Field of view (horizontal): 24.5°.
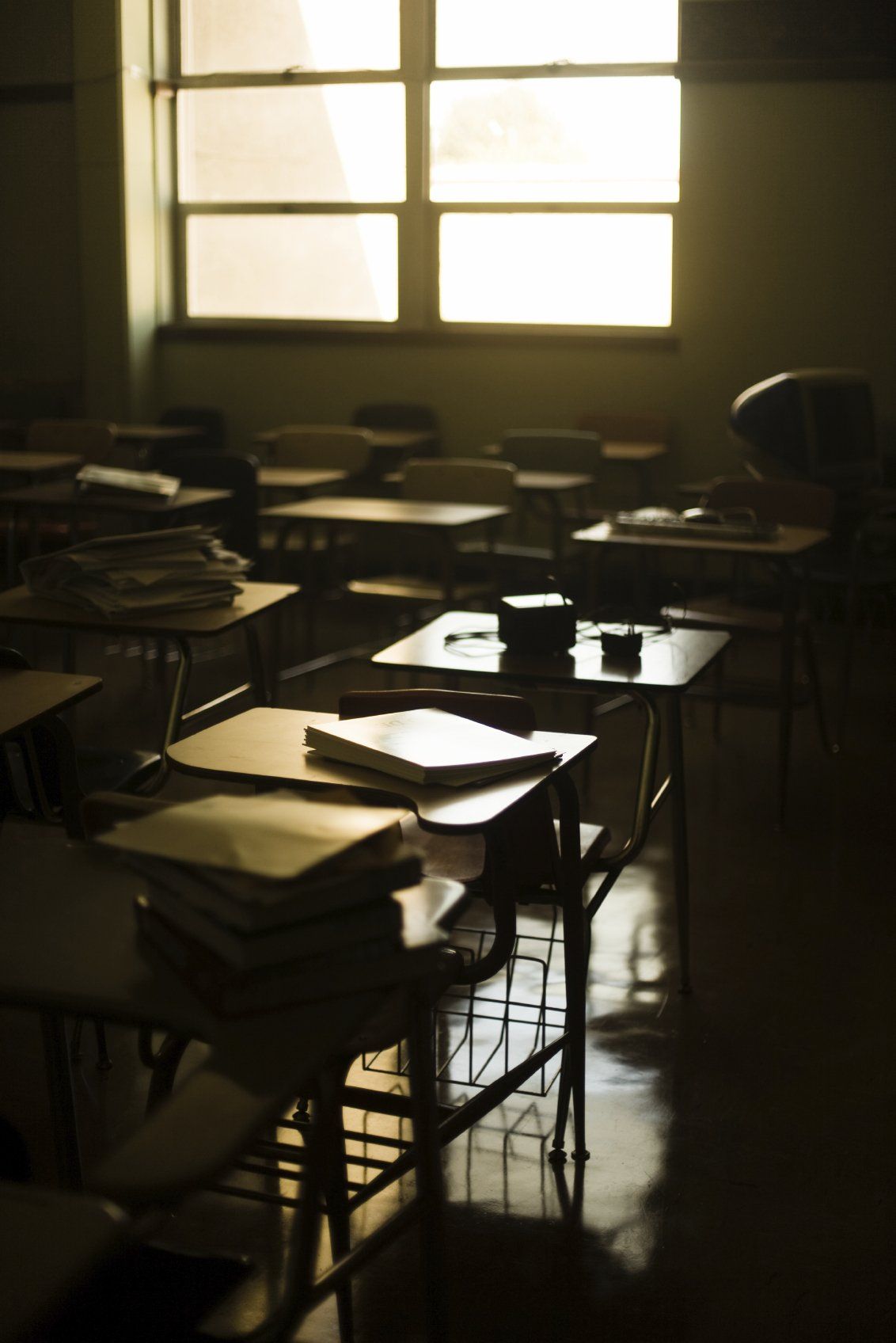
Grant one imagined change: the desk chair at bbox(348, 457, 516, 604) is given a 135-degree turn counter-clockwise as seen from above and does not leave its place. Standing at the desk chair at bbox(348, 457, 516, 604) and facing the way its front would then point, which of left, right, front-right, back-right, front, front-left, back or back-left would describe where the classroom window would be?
left

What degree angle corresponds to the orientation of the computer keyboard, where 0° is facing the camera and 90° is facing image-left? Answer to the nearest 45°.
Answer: approximately 0°

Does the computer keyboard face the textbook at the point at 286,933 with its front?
yes

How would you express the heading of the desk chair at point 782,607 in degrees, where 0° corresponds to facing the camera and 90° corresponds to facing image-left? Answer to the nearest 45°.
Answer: approximately 45°

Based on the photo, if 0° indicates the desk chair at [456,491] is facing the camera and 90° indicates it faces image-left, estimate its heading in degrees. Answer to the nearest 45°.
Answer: approximately 45°
